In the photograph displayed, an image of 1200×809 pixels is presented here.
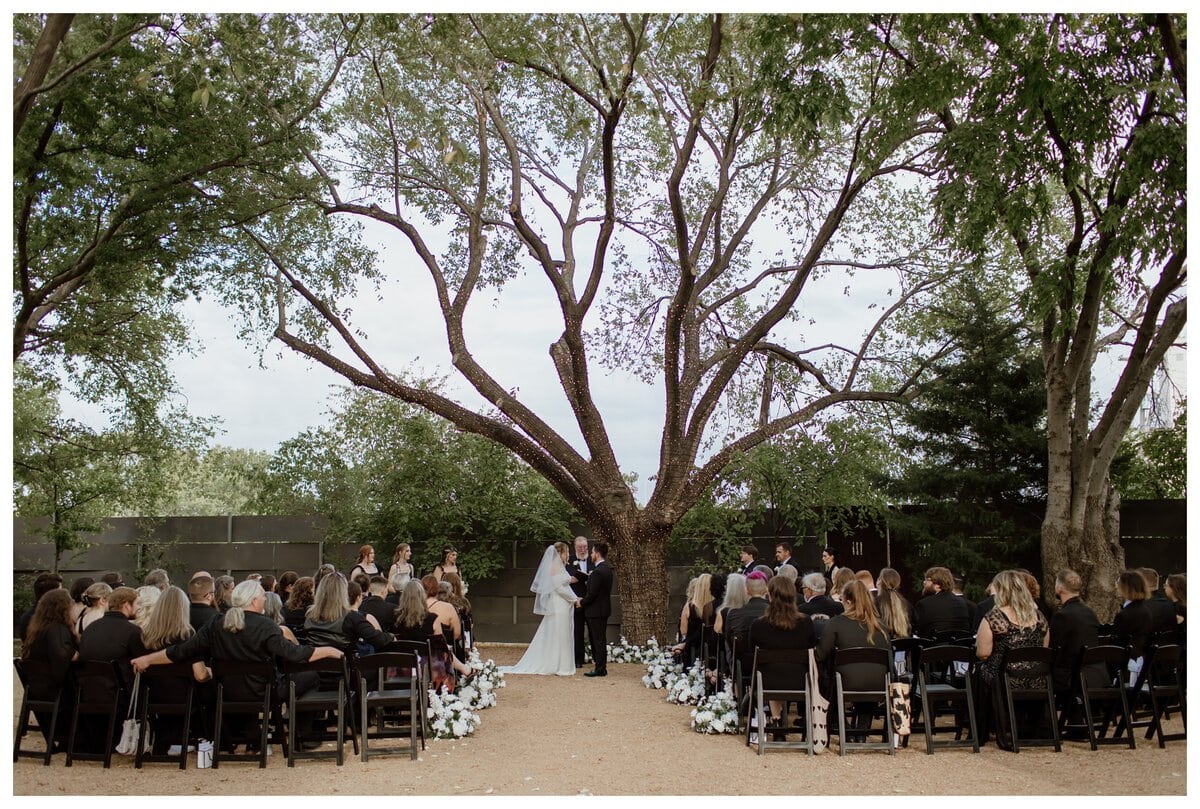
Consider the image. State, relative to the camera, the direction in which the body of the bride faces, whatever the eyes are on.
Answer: to the viewer's right

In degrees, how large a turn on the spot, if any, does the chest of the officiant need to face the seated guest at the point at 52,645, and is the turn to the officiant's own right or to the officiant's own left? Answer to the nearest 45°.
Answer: approximately 45° to the officiant's own right

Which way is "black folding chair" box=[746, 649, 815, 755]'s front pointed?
away from the camera

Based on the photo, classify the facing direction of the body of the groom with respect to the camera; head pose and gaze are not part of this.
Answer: to the viewer's left

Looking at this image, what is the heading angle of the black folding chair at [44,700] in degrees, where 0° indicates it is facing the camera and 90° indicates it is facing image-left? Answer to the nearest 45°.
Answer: approximately 225°

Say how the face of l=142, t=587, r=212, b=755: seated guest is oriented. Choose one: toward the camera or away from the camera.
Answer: away from the camera

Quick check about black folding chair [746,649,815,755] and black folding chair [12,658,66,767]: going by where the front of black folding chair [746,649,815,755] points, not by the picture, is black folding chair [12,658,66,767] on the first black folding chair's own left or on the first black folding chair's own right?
on the first black folding chair's own left

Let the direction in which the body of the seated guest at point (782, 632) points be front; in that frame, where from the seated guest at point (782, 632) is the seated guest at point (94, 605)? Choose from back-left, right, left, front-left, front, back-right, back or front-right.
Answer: left

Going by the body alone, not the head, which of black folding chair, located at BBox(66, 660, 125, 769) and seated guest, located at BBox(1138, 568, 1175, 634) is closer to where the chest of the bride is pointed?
the seated guest

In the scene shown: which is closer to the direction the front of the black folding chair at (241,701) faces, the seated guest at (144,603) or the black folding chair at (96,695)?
the seated guest

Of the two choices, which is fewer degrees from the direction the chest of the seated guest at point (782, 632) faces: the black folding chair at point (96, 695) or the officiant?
the officiant

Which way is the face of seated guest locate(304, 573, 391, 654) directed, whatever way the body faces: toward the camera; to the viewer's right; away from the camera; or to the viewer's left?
away from the camera

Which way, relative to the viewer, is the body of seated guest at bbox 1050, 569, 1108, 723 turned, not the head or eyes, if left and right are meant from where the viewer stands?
facing away from the viewer and to the left of the viewer

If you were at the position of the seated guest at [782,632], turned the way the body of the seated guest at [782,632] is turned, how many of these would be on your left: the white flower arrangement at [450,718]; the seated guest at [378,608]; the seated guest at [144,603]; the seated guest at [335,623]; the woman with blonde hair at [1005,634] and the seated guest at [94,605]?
5

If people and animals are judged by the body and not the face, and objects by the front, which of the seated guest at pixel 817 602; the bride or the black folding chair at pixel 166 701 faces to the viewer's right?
the bride

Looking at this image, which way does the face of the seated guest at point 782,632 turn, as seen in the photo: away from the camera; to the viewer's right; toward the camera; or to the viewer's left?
away from the camera

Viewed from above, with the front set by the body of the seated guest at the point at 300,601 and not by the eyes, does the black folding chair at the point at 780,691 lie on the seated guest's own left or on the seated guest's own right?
on the seated guest's own right
